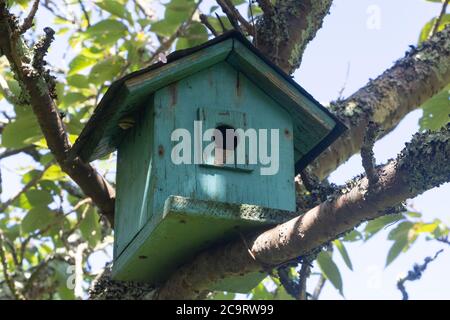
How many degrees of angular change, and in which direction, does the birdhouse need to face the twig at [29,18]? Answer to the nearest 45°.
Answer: approximately 90° to its right

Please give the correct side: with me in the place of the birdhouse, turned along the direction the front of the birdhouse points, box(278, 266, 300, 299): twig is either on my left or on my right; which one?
on my left

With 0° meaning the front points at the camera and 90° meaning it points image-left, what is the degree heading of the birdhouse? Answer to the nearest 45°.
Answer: approximately 315°

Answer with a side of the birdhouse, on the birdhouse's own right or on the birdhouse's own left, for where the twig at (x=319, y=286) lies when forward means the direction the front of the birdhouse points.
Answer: on the birdhouse's own left

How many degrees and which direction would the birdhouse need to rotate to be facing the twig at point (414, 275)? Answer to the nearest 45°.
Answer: approximately 45° to its left
